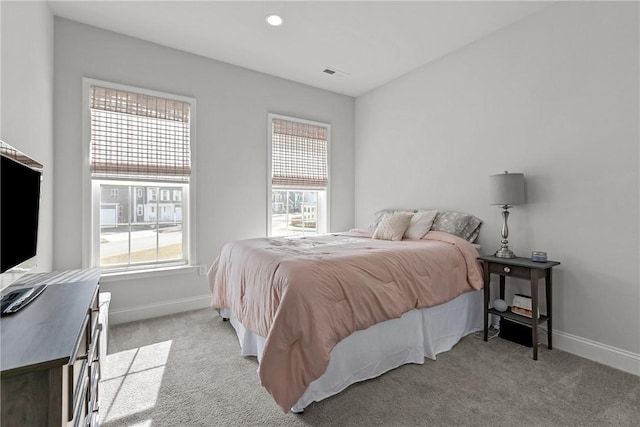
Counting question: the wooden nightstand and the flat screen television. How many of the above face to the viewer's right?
1

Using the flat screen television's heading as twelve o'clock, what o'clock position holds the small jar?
The small jar is roughly at 1 o'clock from the flat screen television.

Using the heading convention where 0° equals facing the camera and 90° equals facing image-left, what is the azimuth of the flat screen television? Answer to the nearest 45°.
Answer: approximately 270°

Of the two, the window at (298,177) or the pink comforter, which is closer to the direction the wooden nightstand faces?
the pink comforter

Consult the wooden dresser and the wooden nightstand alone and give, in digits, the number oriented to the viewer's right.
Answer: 1

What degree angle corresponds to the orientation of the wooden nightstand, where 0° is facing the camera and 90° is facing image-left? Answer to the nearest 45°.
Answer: approximately 45°

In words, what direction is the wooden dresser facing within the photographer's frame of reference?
facing to the right of the viewer

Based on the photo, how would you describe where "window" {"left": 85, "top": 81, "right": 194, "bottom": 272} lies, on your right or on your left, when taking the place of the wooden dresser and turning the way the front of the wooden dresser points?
on your left

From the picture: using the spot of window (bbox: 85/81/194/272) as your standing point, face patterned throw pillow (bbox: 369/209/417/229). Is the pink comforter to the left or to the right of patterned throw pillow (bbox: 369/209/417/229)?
right
